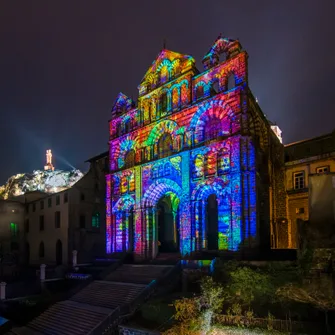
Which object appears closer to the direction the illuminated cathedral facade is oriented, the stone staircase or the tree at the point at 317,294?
the stone staircase

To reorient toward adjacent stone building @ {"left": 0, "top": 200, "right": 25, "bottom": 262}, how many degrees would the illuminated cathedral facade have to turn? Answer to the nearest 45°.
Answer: approximately 90° to its right

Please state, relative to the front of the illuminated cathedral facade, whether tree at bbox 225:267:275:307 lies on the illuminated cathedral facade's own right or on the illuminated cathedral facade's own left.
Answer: on the illuminated cathedral facade's own left

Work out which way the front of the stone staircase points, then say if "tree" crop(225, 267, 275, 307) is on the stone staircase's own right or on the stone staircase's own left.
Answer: on the stone staircase's own left

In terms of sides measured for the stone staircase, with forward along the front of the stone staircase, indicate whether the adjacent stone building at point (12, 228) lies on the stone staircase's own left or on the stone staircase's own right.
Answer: on the stone staircase's own right

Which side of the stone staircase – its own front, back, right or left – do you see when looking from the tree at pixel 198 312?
left

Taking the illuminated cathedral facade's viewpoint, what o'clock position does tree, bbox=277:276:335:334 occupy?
The tree is roughly at 10 o'clock from the illuminated cathedral facade.

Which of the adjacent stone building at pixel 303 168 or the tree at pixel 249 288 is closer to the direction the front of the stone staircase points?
the tree

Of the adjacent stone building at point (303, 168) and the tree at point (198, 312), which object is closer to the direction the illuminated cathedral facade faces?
the tree

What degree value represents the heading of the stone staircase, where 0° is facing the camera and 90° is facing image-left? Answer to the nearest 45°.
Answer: approximately 45°

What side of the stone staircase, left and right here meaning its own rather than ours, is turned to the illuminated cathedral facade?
back
